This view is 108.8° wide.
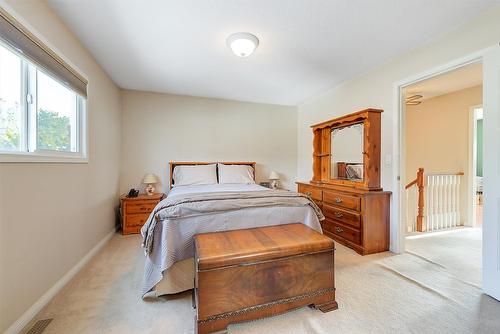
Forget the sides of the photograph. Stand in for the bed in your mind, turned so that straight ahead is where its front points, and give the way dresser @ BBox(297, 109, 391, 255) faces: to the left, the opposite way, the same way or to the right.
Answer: to the right

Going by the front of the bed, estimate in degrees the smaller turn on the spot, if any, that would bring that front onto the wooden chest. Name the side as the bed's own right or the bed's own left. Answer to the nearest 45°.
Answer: approximately 45° to the bed's own left

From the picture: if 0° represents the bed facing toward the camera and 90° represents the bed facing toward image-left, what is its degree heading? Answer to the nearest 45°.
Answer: approximately 0°

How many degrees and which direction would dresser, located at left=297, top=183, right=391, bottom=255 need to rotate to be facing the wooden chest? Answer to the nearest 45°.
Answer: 0° — it already faces it

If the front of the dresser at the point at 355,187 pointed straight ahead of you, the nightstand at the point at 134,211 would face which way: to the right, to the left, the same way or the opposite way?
to the left

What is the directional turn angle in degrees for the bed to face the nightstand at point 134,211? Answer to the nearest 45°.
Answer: approximately 135° to its right

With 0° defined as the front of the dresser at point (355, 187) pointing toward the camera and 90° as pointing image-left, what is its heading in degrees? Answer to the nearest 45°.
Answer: approximately 45°
